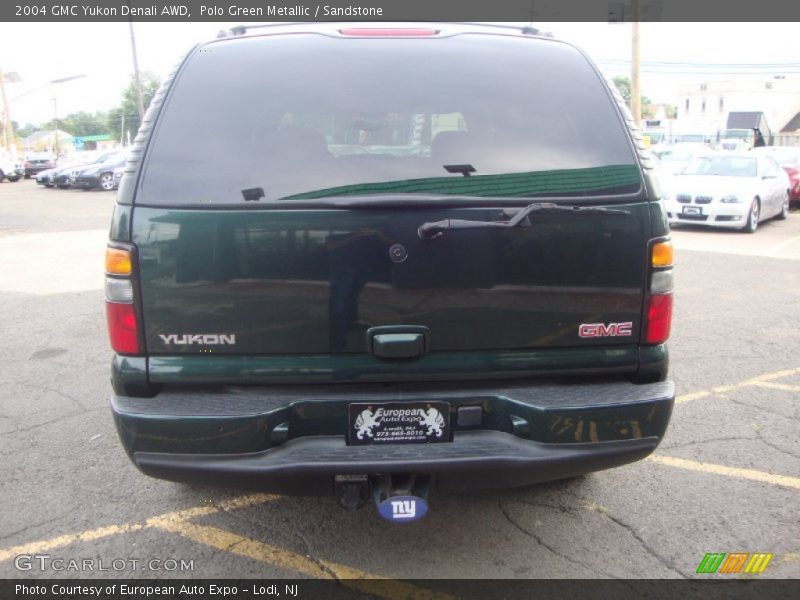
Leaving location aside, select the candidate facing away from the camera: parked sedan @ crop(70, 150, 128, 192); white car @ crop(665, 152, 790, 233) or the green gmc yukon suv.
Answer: the green gmc yukon suv

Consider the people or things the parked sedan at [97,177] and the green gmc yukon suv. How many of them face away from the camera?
1

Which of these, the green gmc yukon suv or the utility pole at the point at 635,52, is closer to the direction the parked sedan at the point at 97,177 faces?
the green gmc yukon suv

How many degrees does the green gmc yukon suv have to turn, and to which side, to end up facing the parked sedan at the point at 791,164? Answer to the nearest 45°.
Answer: approximately 45° to its right

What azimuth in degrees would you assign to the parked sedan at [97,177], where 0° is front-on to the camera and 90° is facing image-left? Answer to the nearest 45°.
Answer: approximately 45°

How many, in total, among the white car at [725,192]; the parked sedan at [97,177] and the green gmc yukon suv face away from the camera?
1

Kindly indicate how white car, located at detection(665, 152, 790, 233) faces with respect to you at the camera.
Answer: facing the viewer and to the left of the viewer

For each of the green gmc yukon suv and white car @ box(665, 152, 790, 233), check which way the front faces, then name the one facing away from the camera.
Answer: the green gmc yukon suv

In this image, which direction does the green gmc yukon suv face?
away from the camera
